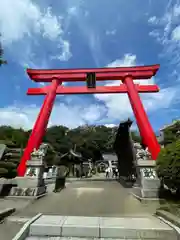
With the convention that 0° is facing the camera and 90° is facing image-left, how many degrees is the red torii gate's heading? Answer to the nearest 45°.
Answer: approximately 0°
